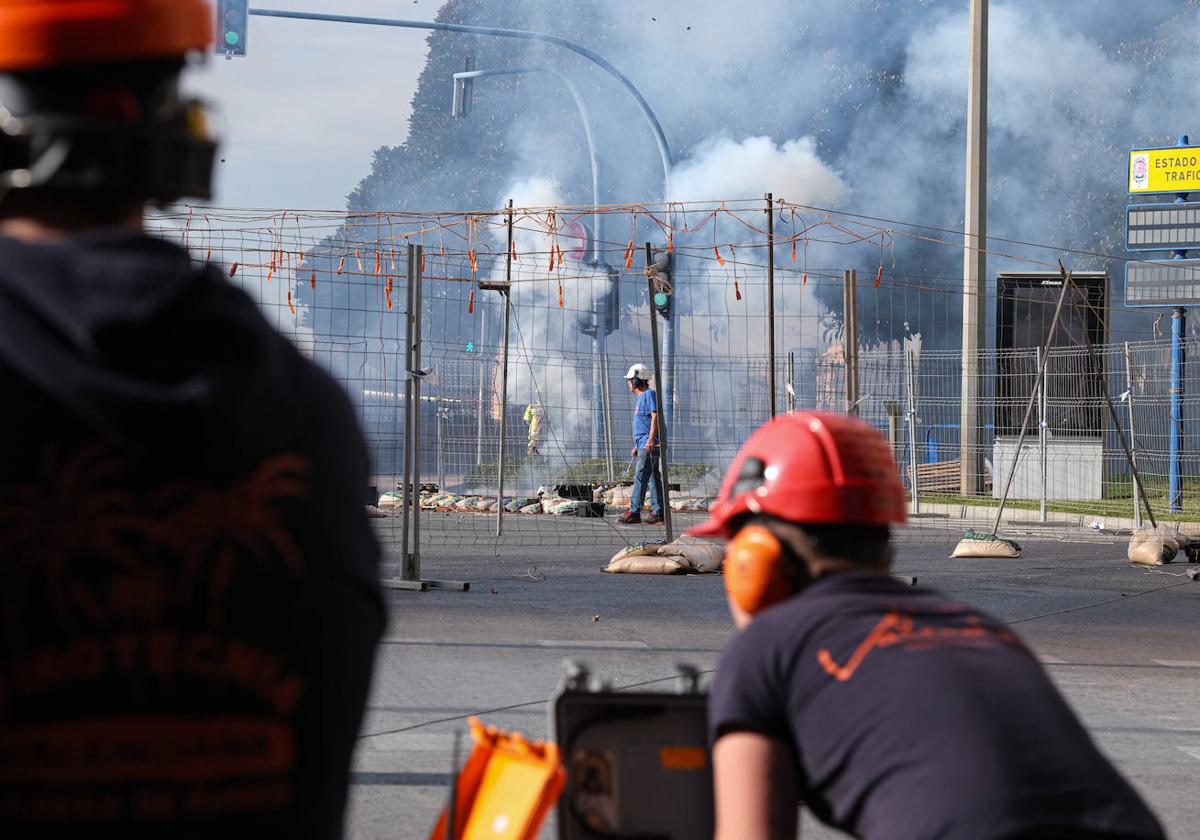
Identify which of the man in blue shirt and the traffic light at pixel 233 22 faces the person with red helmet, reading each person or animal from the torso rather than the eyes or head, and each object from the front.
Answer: the traffic light

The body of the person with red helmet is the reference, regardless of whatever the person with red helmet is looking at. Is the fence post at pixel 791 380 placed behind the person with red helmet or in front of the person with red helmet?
in front

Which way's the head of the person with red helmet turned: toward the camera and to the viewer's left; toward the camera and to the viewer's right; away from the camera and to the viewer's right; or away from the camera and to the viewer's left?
away from the camera and to the viewer's left

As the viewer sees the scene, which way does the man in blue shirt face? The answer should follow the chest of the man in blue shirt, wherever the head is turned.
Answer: to the viewer's left

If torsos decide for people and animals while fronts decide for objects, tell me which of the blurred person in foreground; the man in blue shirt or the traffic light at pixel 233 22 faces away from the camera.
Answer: the blurred person in foreground

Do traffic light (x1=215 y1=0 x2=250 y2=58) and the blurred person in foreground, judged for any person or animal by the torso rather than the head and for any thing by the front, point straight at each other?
yes

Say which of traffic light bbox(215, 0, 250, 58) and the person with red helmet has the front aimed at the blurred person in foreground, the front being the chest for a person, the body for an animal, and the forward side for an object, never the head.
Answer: the traffic light

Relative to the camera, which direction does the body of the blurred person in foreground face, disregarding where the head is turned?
away from the camera

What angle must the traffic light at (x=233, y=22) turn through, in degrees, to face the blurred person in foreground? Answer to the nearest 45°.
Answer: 0° — it already faces them

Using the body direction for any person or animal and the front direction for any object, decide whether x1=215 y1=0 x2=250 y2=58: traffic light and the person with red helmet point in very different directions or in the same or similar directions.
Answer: very different directions
